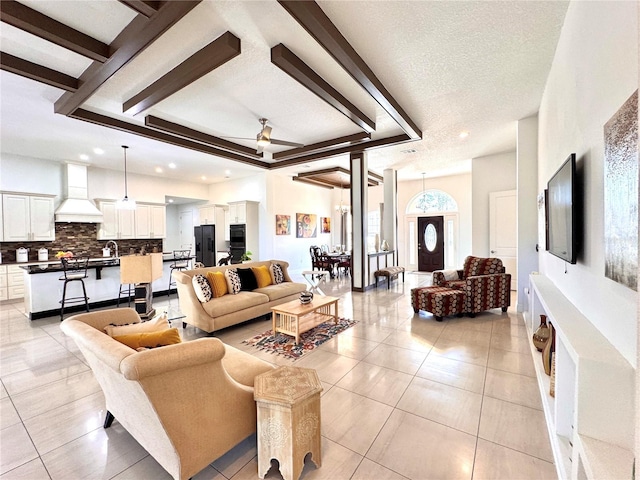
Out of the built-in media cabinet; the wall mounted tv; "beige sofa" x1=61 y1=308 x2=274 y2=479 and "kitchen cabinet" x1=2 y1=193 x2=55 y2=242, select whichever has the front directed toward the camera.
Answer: the kitchen cabinet

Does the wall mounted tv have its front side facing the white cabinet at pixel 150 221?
yes

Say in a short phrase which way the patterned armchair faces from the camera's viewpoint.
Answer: facing the viewer and to the left of the viewer

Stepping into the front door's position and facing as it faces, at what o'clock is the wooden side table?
The wooden side table is roughly at 12 o'clock from the front door.

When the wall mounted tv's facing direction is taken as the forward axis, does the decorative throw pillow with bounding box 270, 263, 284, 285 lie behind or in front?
in front

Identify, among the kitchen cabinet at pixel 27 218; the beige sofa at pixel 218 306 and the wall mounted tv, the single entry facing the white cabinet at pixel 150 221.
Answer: the wall mounted tv

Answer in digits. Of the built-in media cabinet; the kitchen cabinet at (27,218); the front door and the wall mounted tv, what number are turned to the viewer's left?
2

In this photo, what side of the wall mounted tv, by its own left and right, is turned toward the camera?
left

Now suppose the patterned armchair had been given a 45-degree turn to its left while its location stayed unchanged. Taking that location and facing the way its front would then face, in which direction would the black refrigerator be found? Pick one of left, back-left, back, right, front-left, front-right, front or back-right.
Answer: right

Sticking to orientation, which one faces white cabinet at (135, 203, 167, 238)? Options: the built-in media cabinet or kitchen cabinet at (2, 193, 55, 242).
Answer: the built-in media cabinet

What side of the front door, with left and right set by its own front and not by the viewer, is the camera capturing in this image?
front

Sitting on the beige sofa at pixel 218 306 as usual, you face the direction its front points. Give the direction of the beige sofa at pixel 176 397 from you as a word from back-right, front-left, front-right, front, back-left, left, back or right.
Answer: front-right

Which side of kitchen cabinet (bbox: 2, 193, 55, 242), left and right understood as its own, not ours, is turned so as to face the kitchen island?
front

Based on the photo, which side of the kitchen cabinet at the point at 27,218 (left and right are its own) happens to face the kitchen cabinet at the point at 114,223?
left

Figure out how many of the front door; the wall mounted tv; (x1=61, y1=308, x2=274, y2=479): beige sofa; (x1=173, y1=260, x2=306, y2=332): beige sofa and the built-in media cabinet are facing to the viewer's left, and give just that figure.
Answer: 2

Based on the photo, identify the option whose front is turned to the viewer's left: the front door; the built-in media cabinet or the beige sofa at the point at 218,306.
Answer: the built-in media cabinet

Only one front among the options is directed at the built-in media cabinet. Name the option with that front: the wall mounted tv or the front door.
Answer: the front door

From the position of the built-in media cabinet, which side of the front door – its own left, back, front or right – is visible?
front

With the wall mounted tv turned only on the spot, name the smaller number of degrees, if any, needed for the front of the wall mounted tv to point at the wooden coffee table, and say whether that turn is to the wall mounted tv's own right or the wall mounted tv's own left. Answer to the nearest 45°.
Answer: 0° — it already faces it

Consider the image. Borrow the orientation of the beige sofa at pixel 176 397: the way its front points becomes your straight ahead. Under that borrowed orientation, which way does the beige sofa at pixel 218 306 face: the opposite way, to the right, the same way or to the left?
to the right

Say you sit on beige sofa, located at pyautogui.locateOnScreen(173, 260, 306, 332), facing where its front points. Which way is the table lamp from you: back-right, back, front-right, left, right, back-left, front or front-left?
right
